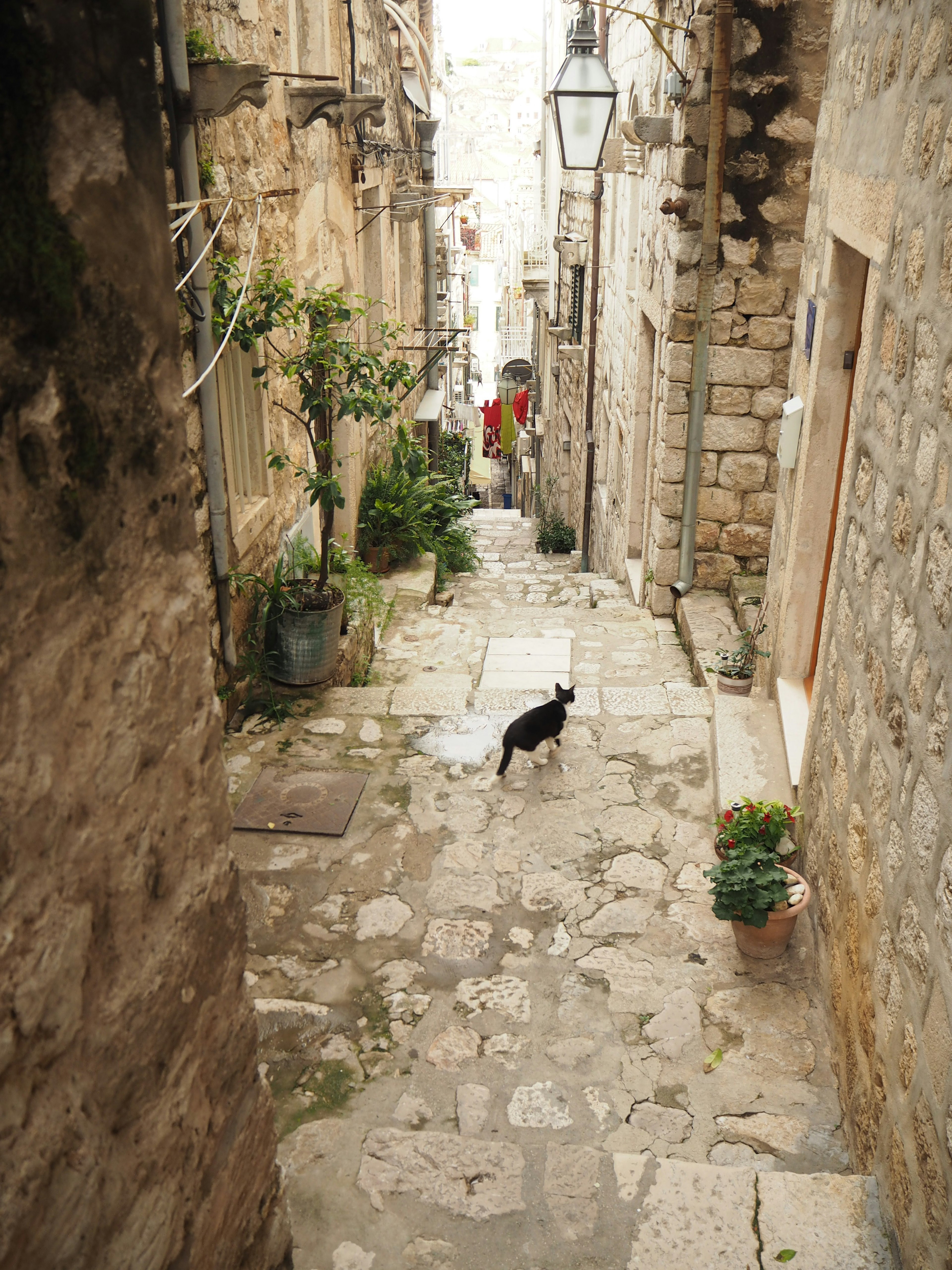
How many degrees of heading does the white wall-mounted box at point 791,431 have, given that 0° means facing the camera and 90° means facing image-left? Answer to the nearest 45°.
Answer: approximately 90°

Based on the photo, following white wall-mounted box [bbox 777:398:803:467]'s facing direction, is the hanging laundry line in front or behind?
in front

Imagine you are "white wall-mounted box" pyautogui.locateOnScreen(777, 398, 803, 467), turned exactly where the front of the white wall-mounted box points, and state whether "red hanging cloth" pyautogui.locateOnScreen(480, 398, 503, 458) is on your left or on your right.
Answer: on your right

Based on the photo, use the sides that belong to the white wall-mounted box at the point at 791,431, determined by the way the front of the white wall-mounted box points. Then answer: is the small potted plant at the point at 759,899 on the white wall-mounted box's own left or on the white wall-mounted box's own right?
on the white wall-mounted box's own left

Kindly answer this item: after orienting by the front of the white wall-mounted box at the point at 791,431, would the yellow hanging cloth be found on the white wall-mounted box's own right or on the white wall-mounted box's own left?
on the white wall-mounted box's own right

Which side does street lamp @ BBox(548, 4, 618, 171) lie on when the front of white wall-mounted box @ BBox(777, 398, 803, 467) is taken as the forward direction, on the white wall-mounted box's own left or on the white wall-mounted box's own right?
on the white wall-mounted box's own right

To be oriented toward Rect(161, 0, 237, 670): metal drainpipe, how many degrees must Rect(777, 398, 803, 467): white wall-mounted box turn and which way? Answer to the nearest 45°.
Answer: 0° — it already faces it

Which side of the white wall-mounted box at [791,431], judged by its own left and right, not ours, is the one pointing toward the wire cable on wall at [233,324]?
front

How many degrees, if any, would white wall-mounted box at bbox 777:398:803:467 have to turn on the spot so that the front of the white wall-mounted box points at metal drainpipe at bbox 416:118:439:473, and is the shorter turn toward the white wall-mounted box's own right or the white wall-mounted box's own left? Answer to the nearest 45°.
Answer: approximately 45° to the white wall-mounted box's own right

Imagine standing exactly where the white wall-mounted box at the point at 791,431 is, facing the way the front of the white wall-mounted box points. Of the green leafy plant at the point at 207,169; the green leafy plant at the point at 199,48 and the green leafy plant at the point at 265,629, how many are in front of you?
3

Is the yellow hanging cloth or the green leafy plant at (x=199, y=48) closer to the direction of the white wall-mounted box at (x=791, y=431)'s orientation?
the green leafy plant

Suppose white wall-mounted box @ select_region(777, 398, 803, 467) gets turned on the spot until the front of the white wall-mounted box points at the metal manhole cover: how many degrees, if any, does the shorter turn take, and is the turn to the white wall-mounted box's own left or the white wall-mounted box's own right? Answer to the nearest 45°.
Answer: approximately 45° to the white wall-mounted box's own left

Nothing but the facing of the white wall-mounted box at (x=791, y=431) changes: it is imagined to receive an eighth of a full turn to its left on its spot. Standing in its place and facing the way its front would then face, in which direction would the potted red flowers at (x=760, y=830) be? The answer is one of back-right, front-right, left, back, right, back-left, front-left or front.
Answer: front-left

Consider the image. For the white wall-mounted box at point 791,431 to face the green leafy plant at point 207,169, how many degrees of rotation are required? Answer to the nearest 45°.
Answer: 0° — it already faces it

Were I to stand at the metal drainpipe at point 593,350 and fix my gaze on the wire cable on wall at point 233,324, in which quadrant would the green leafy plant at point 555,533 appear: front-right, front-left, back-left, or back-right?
back-right

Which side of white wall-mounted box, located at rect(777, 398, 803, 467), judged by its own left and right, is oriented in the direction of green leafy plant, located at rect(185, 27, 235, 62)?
front
